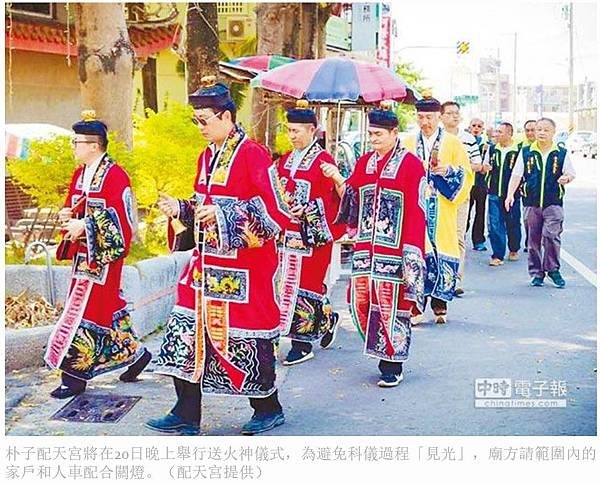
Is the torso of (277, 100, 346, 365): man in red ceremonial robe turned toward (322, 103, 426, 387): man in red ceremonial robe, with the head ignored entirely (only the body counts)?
no

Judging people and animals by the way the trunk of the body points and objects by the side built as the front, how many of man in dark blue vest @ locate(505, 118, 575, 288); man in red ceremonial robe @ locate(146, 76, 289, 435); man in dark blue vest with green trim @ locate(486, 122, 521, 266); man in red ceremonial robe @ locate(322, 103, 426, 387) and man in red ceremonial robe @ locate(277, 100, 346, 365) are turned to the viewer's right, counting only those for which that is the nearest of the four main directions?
0

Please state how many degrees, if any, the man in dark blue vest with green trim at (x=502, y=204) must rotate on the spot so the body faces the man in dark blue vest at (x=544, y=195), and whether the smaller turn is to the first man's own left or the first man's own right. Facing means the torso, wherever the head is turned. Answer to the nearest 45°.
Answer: approximately 45° to the first man's own left

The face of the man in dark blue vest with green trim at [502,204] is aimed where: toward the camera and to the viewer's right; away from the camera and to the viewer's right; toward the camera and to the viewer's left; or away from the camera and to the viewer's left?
toward the camera and to the viewer's left

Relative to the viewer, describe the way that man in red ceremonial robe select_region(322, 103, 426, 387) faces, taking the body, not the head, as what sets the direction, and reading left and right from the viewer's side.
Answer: facing the viewer and to the left of the viewer

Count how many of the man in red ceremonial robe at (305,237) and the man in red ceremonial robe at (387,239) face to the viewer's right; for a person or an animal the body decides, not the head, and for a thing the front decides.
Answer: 0

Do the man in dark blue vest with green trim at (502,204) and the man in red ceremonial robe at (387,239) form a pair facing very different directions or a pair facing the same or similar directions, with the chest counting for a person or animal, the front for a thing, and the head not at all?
same or similar directions

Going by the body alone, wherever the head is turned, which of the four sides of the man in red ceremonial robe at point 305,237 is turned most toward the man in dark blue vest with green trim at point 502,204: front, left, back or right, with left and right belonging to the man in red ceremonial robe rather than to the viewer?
back

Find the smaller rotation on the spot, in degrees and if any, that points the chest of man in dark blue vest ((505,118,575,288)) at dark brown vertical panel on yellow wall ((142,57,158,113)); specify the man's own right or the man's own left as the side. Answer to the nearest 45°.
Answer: approximately 135° to the man's own right

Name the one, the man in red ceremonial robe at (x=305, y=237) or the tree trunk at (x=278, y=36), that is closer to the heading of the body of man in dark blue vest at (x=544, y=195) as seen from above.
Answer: the man in red ceremonial robe

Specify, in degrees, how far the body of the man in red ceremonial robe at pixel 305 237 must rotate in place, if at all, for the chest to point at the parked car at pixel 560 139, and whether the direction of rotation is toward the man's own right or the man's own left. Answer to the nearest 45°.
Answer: approximately 180°

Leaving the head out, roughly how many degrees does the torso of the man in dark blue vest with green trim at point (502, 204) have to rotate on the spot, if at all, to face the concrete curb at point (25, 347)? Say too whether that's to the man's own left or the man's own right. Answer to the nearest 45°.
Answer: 0° — they already face it

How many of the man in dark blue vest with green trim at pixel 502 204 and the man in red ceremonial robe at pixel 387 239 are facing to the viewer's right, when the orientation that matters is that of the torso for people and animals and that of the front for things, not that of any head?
0

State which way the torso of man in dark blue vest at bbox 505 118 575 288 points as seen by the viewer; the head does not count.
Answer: toward the camera

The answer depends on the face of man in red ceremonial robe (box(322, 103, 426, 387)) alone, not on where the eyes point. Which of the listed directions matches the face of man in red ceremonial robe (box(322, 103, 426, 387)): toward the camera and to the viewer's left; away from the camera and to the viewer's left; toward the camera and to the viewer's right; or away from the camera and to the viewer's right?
toward the camera and to the viewer's left

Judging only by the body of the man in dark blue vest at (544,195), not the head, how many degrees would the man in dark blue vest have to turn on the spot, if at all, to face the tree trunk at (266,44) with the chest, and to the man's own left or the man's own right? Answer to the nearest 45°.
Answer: approximately 135° to the man's own right

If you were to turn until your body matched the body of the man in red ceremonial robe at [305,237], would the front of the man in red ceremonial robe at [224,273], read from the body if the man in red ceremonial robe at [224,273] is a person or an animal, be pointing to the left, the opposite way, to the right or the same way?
the same way
